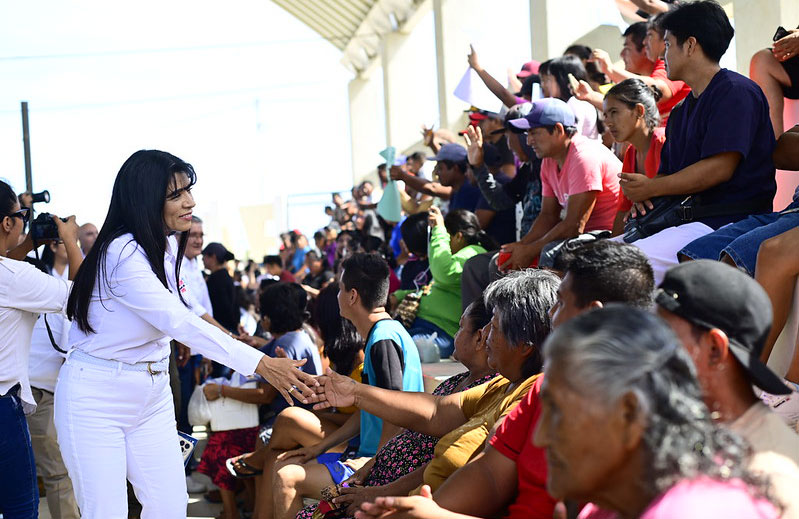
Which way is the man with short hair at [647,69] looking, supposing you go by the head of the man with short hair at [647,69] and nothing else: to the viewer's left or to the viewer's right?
to the viewer's left

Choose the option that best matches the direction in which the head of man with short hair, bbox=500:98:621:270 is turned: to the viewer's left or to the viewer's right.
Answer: to the viewer's left

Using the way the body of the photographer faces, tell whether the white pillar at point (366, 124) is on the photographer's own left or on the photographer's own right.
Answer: on the photographer's own left

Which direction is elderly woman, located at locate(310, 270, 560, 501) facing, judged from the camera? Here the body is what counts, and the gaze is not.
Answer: to the viewer's left

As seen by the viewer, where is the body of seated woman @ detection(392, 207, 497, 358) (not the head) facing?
to the viewer's left

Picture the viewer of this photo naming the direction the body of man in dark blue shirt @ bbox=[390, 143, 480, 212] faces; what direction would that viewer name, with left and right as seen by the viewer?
facing to the left of the viewer

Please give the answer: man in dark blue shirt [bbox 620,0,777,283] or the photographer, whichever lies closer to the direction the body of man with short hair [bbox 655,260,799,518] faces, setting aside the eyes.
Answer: the photographer

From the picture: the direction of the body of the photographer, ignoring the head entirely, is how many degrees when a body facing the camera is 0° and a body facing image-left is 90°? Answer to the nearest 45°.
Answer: approximately 270°

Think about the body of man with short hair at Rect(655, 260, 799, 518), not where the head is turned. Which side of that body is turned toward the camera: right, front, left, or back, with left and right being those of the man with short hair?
left

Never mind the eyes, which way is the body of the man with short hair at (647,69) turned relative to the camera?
to the viewer's left
